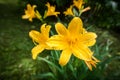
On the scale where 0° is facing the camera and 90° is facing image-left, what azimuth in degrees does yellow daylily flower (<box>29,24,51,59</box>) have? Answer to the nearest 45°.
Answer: approximately 45°

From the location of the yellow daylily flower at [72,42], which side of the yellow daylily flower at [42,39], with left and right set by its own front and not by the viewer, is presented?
left

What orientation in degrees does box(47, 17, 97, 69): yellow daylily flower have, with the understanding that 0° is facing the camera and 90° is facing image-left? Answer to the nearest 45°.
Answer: approximately 0°
